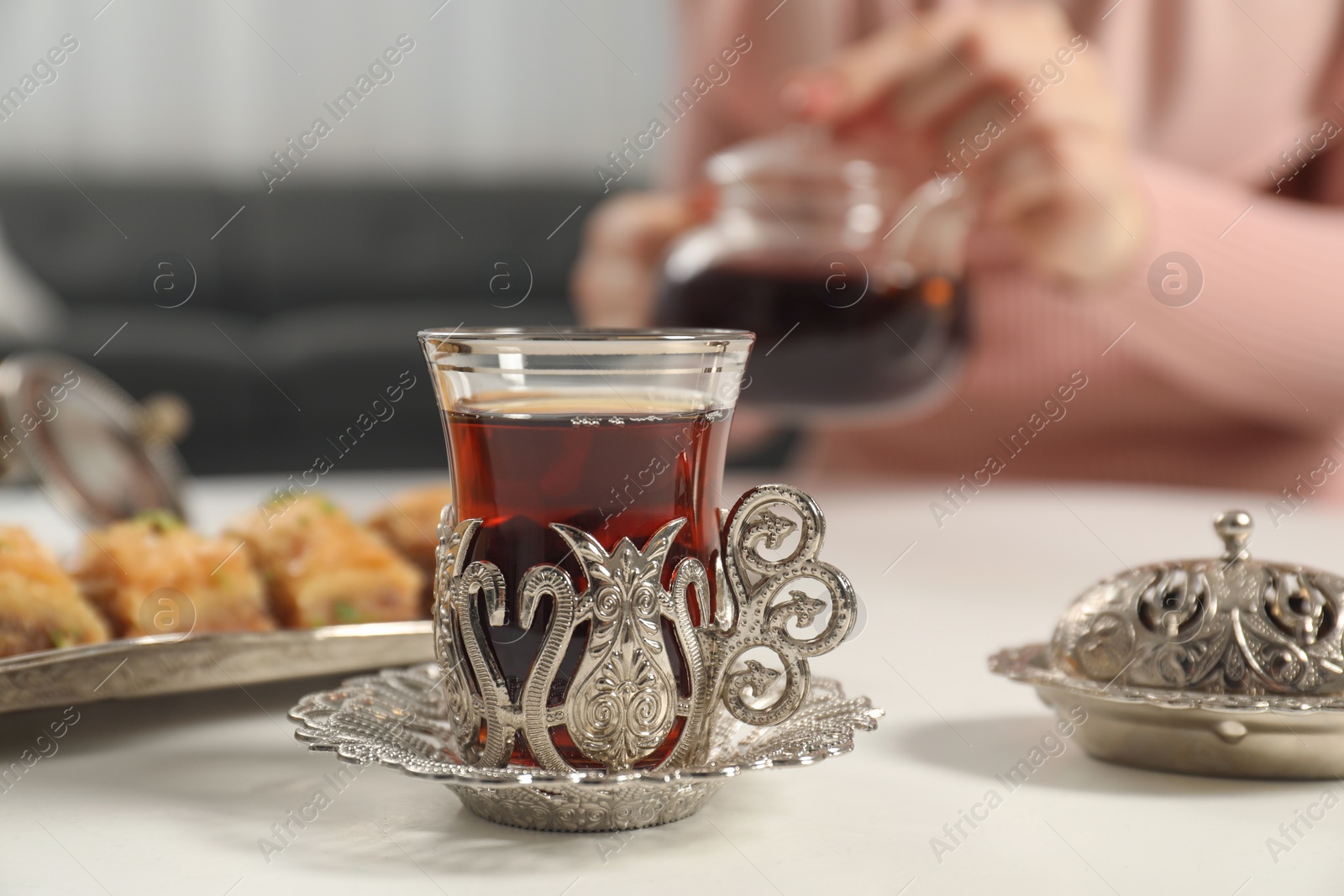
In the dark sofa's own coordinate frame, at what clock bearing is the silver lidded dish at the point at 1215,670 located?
The silver lidded dish is roughly at 12 o'clock from the dark sofa.

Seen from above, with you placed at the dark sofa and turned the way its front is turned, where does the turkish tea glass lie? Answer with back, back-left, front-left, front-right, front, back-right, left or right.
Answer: front

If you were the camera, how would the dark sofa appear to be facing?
facing the viewer

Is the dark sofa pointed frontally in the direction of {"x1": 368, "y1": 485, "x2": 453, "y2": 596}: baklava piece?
yes

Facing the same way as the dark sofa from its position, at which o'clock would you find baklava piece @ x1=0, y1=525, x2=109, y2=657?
The baklava piece is roughly at 12 o'clock from the dark sofa.

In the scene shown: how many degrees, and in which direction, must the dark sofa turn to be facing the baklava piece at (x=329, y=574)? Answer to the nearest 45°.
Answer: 0° — it already faces it

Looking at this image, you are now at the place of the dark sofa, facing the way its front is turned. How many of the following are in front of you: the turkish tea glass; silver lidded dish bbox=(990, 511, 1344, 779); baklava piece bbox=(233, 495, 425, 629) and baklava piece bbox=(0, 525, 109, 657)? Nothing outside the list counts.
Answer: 4

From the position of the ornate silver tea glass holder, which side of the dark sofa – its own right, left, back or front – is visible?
front

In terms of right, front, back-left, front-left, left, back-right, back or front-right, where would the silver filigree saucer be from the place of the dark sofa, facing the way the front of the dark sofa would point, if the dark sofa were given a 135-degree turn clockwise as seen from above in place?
back-left

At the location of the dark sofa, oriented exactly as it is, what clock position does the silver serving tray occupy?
The silver serving tray is roughly at 12 o'clock from the dark sofa.
